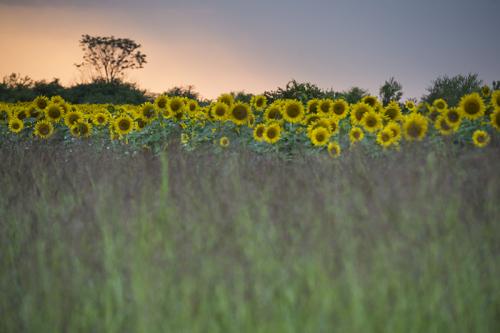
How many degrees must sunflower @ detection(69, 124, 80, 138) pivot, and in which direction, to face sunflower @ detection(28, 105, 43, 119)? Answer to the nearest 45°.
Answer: approximately 135° to its right

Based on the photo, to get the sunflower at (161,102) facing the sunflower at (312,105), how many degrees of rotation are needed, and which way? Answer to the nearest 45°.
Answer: approximately 90° to its left

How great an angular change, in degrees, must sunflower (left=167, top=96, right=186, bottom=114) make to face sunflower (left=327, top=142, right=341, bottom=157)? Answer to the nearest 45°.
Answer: approximately 45° to its left

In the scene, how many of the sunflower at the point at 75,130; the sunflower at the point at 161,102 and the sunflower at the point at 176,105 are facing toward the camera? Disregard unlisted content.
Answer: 3

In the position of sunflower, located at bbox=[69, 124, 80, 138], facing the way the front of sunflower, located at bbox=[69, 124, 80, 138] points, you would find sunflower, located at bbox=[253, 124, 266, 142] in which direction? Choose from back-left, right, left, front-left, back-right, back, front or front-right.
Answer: front-left

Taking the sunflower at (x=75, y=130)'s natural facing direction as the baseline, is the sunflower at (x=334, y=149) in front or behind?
in front

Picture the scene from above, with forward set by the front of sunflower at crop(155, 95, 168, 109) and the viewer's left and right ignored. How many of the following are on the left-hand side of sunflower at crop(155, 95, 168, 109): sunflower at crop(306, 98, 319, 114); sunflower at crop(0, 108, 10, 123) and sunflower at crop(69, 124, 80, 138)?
1

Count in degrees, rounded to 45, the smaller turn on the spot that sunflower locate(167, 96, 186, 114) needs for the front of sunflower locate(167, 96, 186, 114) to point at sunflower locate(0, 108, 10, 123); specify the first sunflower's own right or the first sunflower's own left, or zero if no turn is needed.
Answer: approximately 135° to the first sunflower's own right

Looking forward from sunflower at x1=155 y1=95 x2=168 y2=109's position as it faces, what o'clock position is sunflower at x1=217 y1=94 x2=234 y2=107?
sunflower at x1=217 y1=94 x2=234 y2=107 is roughly at 10 o'clock from sunflower at x1=155 y1=95 x2=168 y2=109.

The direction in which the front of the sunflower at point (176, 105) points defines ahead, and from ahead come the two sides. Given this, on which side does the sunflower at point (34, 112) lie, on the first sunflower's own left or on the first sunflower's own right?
on the first sunflower's own right
